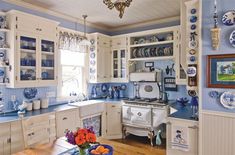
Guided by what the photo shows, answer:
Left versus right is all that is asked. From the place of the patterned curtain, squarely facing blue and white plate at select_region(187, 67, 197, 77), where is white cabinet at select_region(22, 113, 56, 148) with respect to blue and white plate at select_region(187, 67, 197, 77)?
right

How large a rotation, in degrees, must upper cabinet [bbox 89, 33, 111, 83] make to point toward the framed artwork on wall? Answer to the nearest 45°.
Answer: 0° — it already faces it

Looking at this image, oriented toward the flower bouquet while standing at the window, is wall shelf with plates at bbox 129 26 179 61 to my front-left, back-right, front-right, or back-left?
front-left

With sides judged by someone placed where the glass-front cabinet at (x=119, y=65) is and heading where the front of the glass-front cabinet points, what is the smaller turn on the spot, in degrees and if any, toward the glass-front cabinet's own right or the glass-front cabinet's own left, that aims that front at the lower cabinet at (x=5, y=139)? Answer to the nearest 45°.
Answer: approximately 45° to the glass-front cabinet's own right

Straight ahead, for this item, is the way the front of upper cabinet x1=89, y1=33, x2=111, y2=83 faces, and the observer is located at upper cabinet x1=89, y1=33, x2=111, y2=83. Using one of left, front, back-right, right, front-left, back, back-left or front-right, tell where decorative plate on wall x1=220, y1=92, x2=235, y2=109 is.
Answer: front

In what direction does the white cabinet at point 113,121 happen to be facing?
toward the camera

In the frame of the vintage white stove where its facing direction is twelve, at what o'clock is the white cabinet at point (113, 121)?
The white cabinet is roughly at 2 o'clock from the vintage white stove.

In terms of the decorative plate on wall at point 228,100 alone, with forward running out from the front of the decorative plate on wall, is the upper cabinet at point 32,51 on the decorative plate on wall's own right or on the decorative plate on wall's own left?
on the decorative plate on wall's own right

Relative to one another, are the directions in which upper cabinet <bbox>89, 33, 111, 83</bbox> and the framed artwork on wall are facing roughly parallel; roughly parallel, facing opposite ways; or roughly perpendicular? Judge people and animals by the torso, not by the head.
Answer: roughly perpendicular

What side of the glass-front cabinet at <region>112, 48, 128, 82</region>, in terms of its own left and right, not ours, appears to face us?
front

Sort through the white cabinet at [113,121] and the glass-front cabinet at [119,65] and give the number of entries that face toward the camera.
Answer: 2

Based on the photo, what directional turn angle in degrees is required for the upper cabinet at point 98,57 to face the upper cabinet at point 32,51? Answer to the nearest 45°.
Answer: approximately 90° to its right

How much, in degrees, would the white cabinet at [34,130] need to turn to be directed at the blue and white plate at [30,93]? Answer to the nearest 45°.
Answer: approximately 135° to its left
